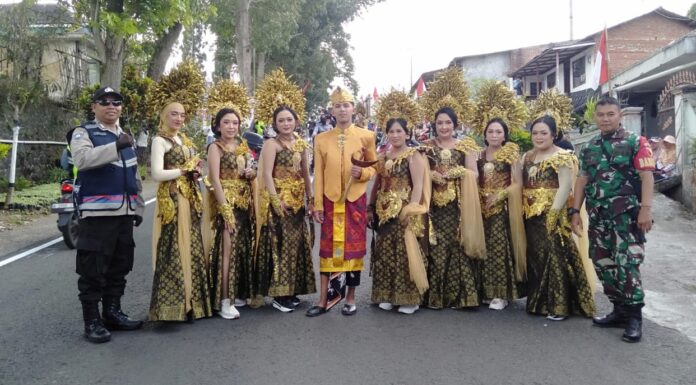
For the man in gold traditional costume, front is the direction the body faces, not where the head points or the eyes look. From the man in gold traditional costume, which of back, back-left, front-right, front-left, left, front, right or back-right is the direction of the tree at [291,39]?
back

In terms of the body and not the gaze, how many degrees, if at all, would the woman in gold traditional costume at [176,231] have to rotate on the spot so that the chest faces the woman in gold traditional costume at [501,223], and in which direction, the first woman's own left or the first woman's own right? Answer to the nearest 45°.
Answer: approximately 45° to the first woman's own left

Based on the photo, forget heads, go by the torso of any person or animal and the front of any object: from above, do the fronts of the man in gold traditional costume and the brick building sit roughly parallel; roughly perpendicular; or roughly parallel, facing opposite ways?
roughly perpendicular

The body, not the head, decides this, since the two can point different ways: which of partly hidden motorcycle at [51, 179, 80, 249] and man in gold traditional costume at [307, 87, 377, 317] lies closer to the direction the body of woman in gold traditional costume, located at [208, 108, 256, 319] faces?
the man in gold traditional costume

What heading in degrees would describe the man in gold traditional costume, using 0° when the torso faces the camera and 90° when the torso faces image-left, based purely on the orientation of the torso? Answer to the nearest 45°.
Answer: approximately 0°
